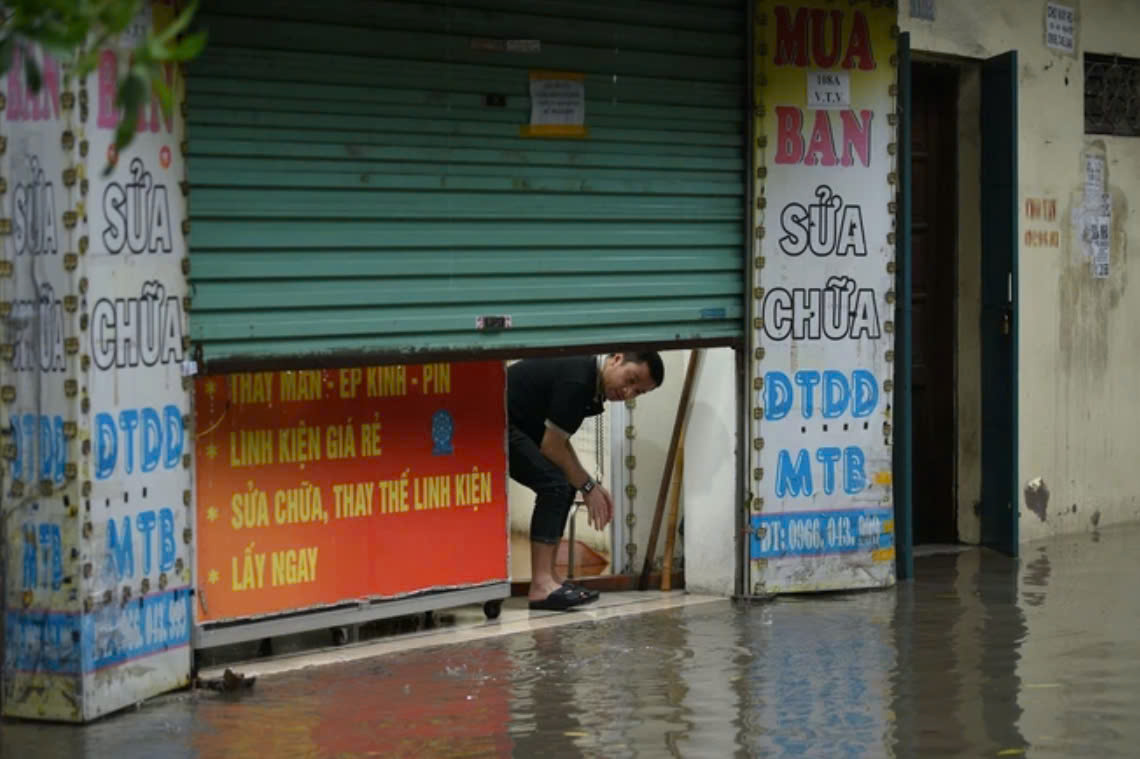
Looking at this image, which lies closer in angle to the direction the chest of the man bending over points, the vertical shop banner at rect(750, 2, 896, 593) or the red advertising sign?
the vertical shop banner

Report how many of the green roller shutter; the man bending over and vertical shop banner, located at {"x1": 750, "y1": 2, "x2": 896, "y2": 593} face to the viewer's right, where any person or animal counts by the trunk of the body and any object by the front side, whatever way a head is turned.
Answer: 1

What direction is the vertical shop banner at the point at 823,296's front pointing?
toward the camera

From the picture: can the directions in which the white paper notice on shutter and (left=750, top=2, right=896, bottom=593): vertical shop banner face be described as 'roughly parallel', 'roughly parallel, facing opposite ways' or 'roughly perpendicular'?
roughly parallel

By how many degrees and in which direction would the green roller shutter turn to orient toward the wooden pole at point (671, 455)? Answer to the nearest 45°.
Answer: approximately 135° to its left

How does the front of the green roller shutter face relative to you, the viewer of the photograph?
facing the viewer

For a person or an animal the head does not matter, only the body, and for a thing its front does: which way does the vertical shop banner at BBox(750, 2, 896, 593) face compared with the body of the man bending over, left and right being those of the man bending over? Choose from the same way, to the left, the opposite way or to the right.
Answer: to the right

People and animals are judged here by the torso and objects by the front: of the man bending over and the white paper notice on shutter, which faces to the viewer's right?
the man bending over

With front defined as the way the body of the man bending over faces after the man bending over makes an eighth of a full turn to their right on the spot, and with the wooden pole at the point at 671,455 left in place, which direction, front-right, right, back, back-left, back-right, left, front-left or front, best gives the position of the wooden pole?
left

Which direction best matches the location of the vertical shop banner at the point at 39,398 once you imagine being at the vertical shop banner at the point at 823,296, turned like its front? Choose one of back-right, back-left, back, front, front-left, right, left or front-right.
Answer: front-right

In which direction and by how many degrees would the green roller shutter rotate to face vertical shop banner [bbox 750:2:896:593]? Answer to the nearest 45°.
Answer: approximately 135° to its left

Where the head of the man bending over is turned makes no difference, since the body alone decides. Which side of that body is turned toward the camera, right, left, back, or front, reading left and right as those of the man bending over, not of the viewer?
right

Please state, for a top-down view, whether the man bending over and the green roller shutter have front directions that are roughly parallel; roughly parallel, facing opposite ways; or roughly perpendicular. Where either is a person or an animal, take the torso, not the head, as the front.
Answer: roughly perpendicular
